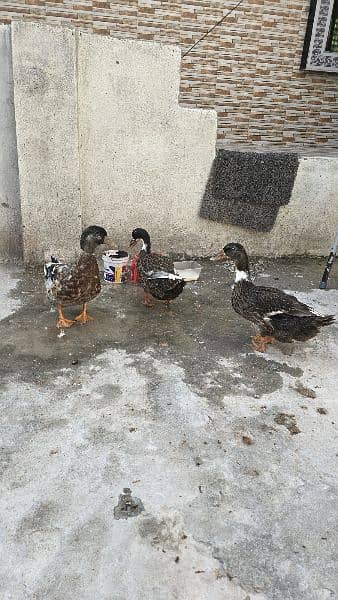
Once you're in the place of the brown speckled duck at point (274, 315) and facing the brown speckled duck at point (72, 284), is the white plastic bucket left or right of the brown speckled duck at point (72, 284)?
right

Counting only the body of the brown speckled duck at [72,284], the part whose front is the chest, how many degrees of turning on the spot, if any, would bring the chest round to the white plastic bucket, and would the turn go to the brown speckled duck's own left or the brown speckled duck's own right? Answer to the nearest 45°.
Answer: approximately 90° to the brown speckled duck's own left

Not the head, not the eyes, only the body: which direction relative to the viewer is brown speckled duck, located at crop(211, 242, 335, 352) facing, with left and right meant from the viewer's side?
facing to the left of the viewer

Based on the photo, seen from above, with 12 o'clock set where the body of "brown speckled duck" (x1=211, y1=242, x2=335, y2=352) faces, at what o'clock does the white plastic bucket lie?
The white plastic bucket is roughly at 1 o'clock from the brown speckled duck.

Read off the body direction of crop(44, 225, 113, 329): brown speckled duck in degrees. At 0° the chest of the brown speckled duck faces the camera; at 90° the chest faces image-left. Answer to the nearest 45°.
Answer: approximately 315°

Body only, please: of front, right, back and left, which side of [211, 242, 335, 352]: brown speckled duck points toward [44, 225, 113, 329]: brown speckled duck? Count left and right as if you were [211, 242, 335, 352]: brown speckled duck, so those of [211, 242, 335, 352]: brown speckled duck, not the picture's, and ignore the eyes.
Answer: front

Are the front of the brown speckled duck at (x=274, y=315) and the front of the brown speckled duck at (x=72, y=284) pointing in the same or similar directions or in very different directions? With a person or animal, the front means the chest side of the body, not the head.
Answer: very different directions
